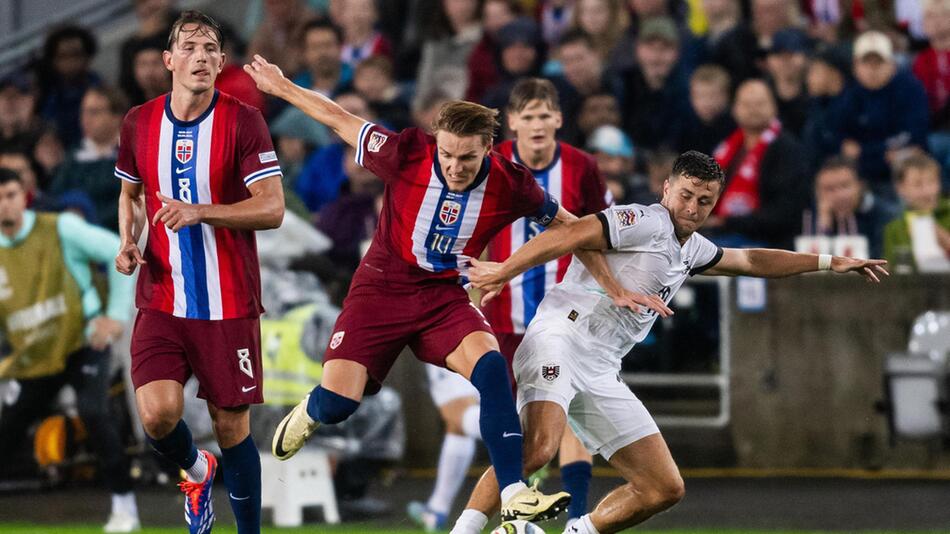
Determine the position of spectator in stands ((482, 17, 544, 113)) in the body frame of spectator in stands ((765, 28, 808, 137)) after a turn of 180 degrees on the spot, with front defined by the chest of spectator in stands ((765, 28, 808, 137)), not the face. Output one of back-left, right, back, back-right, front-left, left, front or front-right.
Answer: left

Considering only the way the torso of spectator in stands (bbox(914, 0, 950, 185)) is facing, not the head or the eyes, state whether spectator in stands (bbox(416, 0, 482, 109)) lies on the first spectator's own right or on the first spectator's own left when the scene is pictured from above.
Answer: on the first spectator's own right

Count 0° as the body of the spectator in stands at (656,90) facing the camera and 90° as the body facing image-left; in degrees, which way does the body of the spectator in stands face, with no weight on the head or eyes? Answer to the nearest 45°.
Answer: approximately 0°

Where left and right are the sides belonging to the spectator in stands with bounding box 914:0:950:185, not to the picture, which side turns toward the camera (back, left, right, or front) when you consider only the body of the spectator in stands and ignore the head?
front

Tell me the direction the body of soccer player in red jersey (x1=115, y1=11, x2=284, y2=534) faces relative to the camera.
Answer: toward the camera

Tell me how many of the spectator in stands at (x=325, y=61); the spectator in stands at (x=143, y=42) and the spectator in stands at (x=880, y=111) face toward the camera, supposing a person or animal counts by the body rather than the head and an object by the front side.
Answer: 3

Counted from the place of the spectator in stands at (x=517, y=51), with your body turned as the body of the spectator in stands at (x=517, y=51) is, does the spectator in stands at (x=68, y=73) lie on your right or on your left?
on your right

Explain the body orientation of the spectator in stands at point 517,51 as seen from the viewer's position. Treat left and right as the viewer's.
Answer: facing the viewer

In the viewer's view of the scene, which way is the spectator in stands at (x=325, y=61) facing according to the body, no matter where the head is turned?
toward the camera

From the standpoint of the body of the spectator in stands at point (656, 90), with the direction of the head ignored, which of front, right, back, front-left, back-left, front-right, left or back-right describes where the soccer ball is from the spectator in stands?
front
